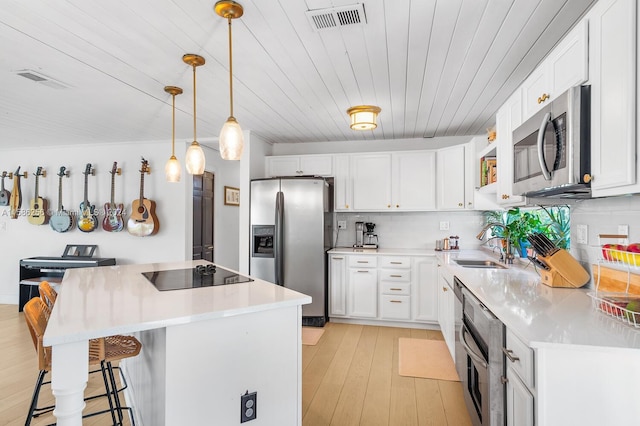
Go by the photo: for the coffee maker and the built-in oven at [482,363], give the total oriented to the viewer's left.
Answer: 1

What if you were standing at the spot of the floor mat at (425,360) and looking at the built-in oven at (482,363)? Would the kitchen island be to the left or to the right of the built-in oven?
right

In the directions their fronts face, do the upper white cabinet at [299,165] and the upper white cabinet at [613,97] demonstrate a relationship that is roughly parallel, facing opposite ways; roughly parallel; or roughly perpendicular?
roughly perpendicular

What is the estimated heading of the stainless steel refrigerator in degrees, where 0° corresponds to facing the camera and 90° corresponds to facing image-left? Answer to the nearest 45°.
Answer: approximately 0°

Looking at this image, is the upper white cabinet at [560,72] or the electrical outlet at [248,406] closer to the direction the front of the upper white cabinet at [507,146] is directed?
the electrical outlet

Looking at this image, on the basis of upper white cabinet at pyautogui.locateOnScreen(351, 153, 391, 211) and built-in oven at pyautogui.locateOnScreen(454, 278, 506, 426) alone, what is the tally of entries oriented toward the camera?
1

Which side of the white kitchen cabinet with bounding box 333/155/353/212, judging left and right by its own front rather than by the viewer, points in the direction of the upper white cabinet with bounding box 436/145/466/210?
left

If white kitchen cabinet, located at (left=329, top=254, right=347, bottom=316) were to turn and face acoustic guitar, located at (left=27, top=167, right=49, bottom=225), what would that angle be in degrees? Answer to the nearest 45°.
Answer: approximately 90° to its right

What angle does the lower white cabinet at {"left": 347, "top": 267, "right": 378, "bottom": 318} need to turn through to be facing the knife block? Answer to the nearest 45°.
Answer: approximately 45° to its left

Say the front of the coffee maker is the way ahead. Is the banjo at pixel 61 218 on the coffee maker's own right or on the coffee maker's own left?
on the coffee maker's own right

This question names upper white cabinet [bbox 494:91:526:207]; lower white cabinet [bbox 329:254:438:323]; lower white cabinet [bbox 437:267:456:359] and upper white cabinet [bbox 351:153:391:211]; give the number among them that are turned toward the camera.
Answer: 2
